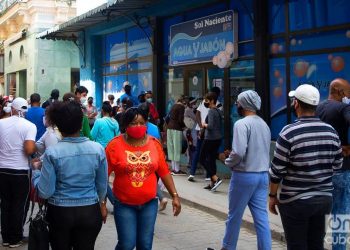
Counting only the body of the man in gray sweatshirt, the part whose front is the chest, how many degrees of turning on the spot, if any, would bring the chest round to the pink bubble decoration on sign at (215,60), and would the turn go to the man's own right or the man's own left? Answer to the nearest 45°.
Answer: approximately 45° to the man's own right

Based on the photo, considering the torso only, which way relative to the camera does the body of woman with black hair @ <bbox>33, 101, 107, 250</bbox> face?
away from the camera

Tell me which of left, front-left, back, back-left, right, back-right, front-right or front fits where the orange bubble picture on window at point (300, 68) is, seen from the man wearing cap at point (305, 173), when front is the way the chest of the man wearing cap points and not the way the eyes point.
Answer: front-right

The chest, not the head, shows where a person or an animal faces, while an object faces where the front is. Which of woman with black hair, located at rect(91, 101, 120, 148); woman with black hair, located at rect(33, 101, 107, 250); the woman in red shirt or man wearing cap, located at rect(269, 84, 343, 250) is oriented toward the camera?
the woman in red shirt

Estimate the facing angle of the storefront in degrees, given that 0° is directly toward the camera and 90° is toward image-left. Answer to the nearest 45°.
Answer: approximately 45°

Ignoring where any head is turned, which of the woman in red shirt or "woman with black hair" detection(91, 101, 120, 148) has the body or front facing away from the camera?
the woman with black hair

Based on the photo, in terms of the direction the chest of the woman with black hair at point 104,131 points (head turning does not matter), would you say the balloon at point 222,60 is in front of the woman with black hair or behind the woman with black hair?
in front

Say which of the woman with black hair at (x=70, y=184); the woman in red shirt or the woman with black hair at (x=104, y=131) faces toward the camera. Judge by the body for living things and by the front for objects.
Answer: the woman in red shirt

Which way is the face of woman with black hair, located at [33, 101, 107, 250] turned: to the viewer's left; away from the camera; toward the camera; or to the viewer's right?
away from the camera

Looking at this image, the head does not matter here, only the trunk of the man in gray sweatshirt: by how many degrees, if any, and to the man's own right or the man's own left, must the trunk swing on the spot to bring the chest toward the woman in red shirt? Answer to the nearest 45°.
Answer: approximately 90° to the man's own left

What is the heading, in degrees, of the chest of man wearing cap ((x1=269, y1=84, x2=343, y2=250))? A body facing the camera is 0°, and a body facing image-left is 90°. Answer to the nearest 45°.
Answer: approximately 135°
